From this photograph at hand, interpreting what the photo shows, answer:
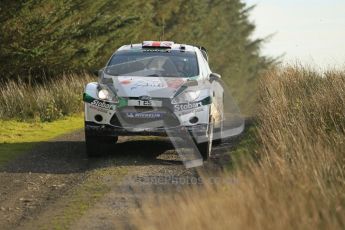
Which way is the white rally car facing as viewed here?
toward the camera
